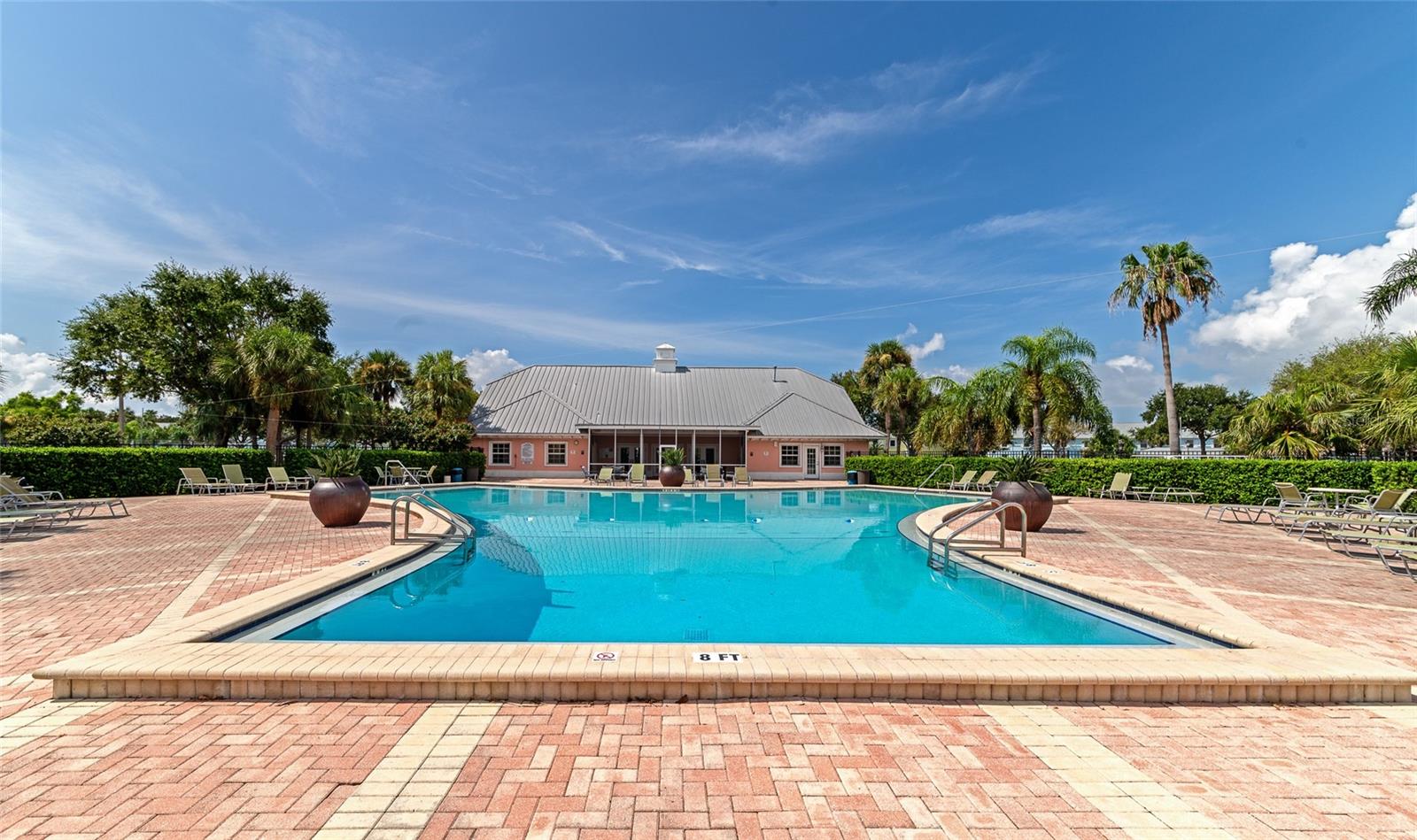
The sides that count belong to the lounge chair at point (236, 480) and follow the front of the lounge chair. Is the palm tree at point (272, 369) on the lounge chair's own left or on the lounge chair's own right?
on the lounge chair's own left

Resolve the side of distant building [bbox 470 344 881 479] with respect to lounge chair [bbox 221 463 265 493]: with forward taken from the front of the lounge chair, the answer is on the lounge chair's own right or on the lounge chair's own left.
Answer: on the lounge chair's own left

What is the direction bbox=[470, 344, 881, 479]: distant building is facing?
toward the camera

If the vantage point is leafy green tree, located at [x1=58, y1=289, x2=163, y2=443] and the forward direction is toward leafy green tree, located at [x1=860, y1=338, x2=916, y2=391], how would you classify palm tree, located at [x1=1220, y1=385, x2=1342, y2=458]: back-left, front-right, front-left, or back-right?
front-right

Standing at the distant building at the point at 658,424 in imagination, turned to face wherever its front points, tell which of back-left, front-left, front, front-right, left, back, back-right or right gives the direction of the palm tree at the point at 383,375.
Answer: right

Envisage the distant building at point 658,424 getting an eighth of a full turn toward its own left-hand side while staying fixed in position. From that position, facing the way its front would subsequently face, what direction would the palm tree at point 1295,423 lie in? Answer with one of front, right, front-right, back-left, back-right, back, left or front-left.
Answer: front

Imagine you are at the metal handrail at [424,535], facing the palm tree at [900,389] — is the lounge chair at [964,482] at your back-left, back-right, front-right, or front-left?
front-right

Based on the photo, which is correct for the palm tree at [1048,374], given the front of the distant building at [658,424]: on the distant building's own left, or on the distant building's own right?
on the distant building's own left

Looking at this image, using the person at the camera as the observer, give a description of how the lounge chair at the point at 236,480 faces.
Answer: facing the viewer and to the right of the viewer

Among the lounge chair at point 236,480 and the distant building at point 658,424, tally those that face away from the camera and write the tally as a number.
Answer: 0

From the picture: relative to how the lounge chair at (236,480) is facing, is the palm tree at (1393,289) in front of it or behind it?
in front

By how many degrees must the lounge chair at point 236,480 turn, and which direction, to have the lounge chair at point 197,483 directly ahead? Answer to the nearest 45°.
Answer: approximately 90° to its right

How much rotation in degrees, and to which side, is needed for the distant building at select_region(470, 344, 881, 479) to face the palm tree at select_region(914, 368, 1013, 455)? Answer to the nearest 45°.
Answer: approximately 90° to its left

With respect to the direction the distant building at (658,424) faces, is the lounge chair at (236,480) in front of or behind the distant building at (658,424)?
in front

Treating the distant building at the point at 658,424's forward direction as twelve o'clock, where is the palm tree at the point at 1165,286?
The palm tree is roughly at 10 o'clock from the distant building.

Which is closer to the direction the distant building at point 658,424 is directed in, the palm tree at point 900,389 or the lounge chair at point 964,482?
the lounge chair
